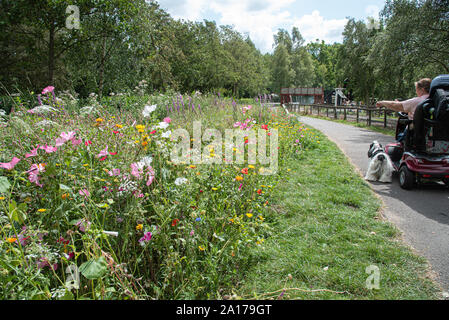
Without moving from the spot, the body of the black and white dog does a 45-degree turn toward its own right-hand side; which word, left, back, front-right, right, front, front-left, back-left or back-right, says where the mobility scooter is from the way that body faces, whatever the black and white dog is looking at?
right

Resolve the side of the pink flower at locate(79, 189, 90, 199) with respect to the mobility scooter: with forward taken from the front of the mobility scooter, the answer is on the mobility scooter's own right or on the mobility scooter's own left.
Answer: on the mobility scooter's own left

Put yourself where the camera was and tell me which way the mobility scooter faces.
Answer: facing away from the viewer and to the left of the viewer
